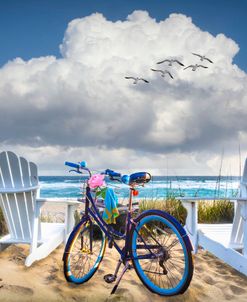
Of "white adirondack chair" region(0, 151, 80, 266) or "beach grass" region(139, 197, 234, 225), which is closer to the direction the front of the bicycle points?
the white adirondack chair

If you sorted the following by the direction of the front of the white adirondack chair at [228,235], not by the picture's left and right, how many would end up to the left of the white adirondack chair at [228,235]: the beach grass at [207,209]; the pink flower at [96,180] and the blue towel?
2

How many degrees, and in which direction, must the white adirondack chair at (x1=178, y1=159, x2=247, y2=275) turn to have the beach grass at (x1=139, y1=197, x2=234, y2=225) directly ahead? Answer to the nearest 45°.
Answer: approximately 45° to its right

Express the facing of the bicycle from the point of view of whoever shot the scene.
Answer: facing away from the viewer and to the left of the viewer

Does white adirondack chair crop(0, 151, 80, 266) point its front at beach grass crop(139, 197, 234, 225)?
yes

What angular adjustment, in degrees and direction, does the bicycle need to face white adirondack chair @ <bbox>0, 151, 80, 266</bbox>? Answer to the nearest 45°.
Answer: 0° — it already faces it

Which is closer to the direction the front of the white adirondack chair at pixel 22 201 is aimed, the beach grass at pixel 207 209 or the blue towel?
the beach grass

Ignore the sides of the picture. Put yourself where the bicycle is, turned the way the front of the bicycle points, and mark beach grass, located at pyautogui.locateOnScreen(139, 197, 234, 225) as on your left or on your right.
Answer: on your right

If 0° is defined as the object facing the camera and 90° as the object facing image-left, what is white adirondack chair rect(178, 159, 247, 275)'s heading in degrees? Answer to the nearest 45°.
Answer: approximately 135°

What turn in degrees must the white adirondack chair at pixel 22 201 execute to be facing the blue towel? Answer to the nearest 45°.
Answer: approximately 90° to its right
